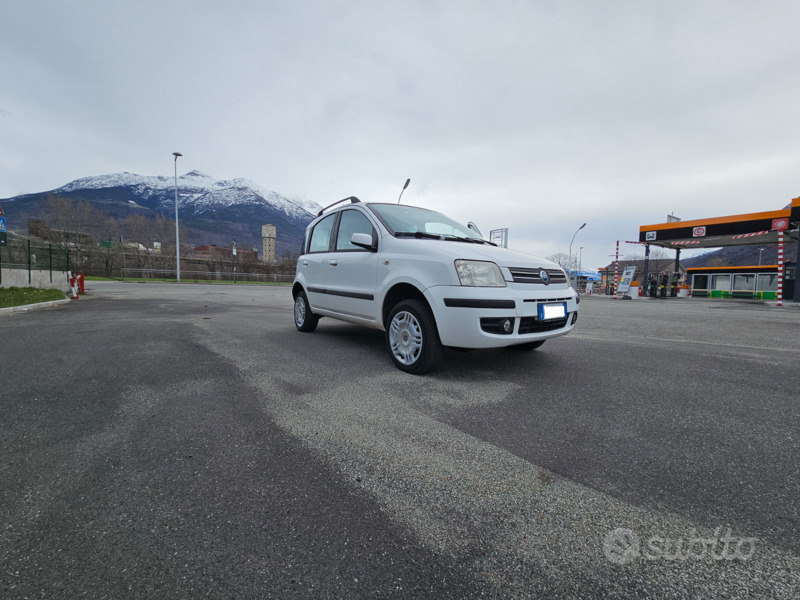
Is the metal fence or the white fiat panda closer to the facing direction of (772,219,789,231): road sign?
the white fiat panda

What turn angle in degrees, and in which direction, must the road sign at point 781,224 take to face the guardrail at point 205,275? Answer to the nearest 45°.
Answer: approximately 90° to its right

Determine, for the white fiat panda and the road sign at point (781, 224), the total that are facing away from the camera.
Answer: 0

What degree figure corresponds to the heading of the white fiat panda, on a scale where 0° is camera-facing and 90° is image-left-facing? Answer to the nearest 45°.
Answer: approximately 315°

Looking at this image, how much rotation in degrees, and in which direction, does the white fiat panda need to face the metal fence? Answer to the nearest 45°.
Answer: approximately 180°

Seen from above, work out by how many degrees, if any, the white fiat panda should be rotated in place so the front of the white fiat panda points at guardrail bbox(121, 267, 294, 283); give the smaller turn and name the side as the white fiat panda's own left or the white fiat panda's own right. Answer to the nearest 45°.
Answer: approximately 180°

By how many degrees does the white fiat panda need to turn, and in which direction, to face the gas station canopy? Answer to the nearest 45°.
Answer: approximately 90° to its left

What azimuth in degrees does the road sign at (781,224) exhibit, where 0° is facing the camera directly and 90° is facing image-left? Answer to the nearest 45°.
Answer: approximately 0°

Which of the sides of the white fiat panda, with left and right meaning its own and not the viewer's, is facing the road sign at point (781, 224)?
left

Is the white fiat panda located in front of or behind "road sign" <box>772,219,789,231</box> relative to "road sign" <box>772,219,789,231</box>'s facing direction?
in front

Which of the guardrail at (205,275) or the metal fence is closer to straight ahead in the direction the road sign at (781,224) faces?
the metal fence
